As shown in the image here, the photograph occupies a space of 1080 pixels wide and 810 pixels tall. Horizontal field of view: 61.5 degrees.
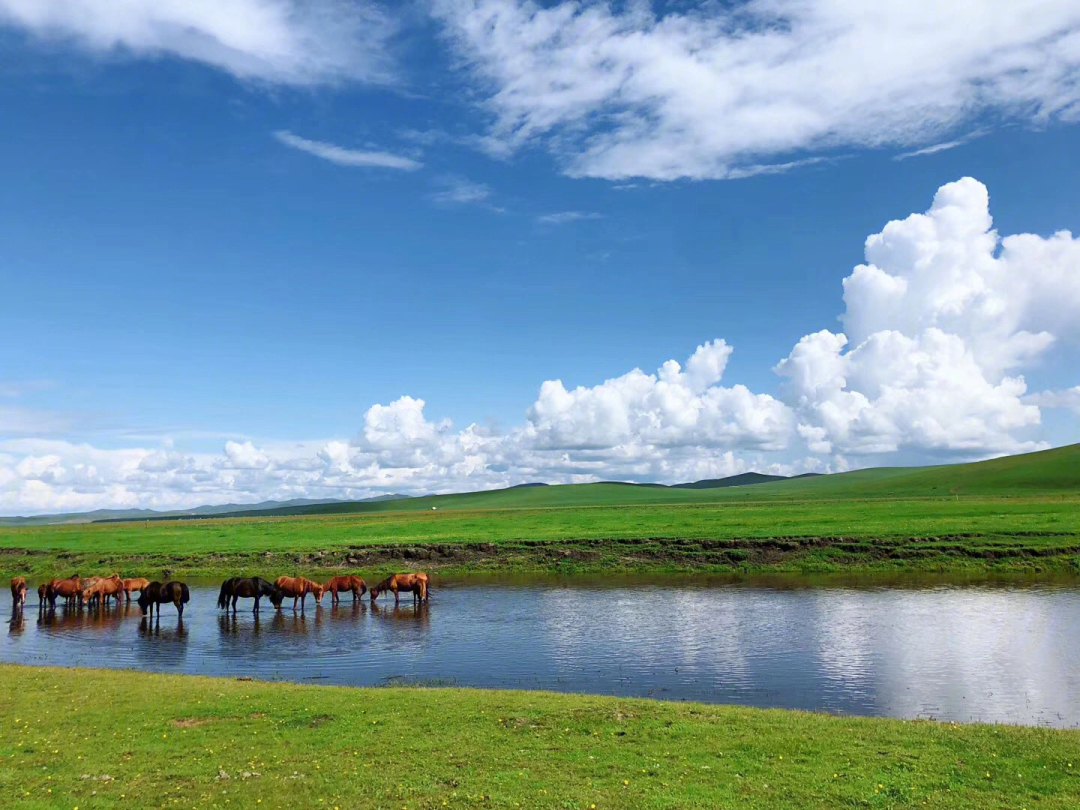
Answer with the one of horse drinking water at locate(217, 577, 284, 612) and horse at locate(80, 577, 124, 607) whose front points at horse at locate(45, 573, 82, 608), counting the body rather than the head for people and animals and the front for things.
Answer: horse at locate(80, 577, 124, 607)

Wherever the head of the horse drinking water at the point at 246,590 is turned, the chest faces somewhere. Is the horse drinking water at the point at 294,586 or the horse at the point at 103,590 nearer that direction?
the horse drinking water

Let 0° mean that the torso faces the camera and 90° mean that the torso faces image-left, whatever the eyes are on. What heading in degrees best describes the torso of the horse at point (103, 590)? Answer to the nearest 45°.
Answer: approximately 90°

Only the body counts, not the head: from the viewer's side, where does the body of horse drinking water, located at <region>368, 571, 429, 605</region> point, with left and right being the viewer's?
facing to the left of the viewer

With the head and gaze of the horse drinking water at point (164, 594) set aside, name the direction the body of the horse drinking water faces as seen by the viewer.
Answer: to the viewer's left

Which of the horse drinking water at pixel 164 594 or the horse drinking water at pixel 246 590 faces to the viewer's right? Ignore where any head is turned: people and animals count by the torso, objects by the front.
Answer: the horse drinking water at pixel 246 590

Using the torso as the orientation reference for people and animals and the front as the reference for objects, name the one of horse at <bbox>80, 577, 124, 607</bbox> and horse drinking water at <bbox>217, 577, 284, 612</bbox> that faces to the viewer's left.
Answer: the horse

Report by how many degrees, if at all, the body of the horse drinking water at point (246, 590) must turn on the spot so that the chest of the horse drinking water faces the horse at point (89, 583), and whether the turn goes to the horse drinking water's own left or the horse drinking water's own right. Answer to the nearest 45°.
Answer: approximately 135° to the horse drinking water's own left

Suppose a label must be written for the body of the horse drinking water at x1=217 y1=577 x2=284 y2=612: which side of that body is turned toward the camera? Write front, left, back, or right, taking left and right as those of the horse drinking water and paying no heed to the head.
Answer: right

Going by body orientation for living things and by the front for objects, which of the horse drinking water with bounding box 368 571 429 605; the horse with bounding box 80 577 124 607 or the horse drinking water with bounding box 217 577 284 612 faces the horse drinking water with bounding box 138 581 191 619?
the horse drinking water with bounding box 368 571 429 605

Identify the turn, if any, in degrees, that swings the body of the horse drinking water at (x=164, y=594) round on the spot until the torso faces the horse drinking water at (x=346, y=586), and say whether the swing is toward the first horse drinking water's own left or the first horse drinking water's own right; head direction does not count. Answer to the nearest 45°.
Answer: approximately 180°
